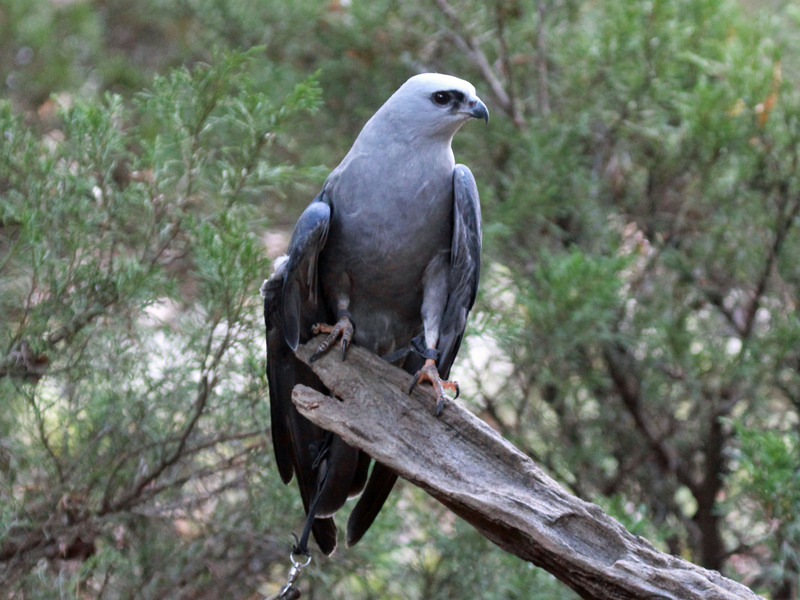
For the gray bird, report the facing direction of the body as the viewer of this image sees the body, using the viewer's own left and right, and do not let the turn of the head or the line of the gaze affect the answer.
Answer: facing the viewer and to the right of the viewer
